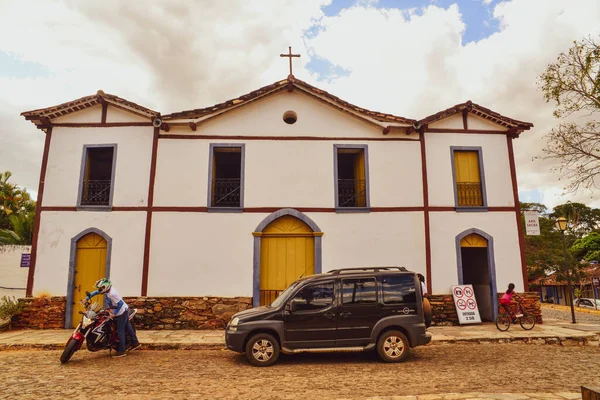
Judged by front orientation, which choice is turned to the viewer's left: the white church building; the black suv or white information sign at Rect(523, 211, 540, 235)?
the black suv

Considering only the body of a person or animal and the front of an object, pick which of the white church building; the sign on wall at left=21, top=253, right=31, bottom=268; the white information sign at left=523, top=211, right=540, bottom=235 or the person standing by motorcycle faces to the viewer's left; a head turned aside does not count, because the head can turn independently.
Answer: the person standing by motorcycle

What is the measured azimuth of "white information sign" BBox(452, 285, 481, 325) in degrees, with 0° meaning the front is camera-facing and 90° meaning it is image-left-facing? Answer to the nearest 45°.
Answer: approximately 0°

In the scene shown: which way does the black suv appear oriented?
to the viewer's left

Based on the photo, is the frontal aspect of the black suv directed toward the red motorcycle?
yes

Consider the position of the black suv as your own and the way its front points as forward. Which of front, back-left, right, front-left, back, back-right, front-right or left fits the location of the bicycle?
back-right

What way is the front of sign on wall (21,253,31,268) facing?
toward the camera

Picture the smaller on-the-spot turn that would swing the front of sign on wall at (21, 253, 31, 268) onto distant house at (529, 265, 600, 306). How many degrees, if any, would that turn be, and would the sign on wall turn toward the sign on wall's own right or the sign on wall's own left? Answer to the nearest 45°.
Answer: approximately 90° to the sign on wall's own left

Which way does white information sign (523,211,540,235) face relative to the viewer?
toward the camera

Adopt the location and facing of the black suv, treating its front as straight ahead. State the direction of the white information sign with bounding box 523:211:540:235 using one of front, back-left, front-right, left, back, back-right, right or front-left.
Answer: back-right

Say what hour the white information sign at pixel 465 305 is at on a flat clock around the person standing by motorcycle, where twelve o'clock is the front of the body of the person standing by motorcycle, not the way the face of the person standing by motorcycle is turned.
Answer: The white information sign is roughly at 6 o'clock from the person standing by motorcycle.

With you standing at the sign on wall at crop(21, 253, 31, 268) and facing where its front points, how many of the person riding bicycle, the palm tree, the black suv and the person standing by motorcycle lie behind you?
1

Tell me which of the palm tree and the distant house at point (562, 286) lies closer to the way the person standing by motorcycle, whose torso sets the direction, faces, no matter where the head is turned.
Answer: the palm tree

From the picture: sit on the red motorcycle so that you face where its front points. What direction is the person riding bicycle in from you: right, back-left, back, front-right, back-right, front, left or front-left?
back-left

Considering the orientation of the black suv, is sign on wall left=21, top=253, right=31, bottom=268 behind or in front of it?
in front

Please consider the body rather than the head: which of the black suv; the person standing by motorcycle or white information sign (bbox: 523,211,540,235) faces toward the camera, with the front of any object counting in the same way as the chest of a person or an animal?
the white information sign

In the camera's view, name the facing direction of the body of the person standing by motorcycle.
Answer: to the viewer's left

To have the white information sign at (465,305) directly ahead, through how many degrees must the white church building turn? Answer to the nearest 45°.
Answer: approximately 90° to its left
